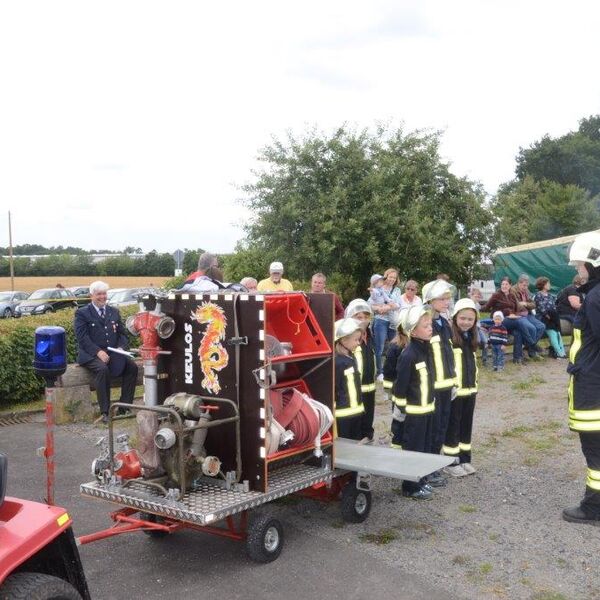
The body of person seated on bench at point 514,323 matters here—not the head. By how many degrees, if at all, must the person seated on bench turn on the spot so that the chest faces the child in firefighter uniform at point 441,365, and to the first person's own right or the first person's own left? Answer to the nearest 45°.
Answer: approximately 45° to the first person's own right

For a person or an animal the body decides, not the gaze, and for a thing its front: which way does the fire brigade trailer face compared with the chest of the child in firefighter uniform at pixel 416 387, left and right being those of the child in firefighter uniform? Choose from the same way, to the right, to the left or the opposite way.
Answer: to the right

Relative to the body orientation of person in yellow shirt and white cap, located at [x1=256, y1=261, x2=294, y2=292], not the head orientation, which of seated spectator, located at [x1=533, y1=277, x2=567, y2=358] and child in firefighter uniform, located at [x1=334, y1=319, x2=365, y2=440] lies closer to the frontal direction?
the child in firefighter uniform

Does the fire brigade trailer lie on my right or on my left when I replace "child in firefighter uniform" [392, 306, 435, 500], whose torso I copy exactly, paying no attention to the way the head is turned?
on my right

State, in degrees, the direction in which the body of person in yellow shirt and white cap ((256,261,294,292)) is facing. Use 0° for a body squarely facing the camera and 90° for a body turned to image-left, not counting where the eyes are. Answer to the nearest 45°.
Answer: approximately 0°

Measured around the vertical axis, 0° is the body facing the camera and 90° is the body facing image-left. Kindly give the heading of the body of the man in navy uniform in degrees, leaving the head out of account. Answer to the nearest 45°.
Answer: approximately 315°
